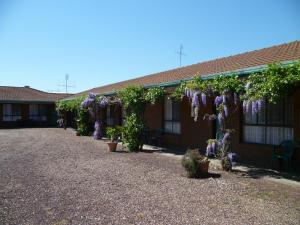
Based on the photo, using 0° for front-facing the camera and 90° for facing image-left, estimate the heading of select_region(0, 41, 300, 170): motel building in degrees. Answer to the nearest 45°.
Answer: approximately 45°

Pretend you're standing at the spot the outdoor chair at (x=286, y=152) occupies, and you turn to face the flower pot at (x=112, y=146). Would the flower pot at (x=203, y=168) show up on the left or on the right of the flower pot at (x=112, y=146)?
left

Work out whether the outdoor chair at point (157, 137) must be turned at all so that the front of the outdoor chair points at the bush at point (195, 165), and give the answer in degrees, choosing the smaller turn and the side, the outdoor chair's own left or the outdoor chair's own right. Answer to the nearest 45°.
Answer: approximately 45° to the outdoor chair's own left

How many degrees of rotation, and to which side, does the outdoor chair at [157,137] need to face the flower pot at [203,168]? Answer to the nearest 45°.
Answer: approximately 45° to its left

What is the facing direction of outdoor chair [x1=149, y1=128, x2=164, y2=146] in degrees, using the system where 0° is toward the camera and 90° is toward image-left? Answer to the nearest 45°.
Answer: approximately 45°

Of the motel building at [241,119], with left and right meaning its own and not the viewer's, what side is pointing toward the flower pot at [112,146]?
right

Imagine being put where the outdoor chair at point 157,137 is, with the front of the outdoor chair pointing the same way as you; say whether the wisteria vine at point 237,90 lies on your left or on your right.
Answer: on your left

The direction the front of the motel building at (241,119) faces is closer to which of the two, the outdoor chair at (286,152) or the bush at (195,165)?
the bush

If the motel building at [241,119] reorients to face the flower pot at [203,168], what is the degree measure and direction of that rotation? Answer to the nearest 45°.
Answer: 0° — it already faces it
